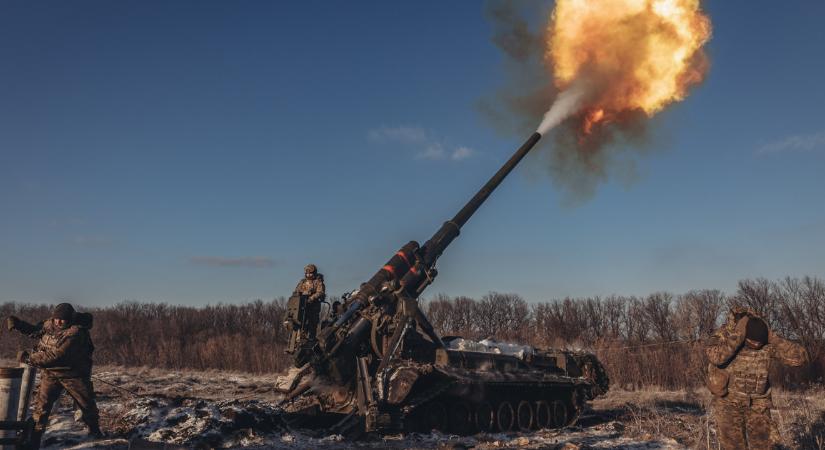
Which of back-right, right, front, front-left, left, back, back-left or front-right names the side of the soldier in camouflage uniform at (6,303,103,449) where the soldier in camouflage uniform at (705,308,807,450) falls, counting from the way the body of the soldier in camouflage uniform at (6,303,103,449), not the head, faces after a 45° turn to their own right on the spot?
back-left
